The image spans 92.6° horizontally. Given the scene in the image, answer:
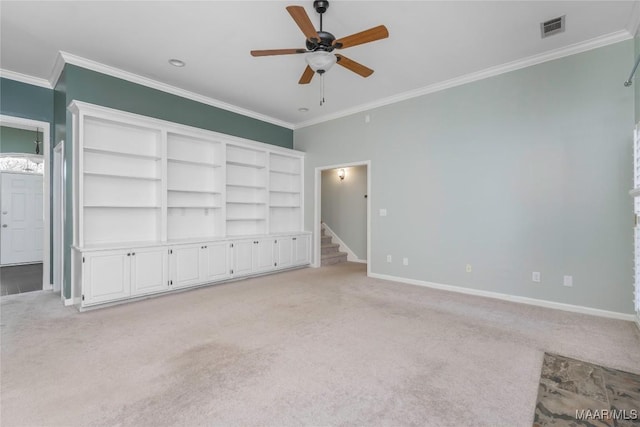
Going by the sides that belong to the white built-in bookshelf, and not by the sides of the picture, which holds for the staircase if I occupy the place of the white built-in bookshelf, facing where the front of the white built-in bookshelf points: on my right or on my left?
on my left

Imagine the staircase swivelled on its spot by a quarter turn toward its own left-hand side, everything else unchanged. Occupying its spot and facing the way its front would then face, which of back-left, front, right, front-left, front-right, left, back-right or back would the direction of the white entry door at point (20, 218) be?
back-left

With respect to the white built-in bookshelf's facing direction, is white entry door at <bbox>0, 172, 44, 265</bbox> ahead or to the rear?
to the rear

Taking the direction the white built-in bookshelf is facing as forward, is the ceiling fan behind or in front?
in front

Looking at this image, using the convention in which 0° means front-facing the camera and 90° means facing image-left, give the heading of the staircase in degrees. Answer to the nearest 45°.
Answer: approximately 315°

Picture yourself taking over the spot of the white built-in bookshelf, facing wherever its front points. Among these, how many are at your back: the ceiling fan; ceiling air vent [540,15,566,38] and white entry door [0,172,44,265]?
1

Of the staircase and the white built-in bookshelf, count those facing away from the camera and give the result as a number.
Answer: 0

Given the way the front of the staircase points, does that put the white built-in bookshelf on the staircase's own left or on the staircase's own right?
on the staircase's own right

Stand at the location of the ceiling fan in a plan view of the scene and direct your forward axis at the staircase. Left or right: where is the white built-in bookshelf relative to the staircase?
left

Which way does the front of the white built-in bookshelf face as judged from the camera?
facing the viewer and to the right of the viewer

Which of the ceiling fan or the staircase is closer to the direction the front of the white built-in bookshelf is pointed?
the ceiling fan

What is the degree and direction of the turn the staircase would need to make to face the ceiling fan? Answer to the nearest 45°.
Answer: approximately 45° to its right
